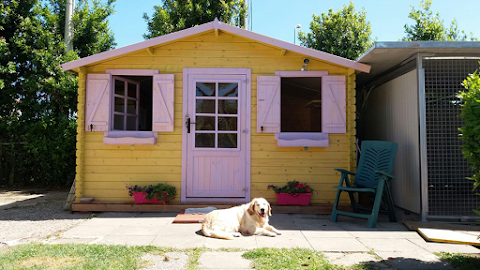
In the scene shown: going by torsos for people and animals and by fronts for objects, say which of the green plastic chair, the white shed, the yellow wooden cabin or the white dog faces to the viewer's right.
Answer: the white dog

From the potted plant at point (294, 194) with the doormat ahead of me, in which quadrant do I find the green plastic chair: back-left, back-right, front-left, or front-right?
back-left

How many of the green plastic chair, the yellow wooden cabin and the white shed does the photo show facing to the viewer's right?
0

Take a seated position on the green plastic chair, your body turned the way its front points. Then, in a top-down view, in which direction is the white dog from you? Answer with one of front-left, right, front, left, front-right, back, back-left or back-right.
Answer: front

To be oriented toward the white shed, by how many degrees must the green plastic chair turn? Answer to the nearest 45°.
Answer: approximately 135° to its left

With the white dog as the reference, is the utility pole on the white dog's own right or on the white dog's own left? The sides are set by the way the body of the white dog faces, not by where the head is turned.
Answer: on the white dog's own left

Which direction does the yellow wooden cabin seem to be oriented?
toward the camera

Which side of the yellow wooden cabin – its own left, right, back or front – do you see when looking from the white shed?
left

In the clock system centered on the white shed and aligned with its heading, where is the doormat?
The doormat is roughly at 2 o'clock from the white shed.

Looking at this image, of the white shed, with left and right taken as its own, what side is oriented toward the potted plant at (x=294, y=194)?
right

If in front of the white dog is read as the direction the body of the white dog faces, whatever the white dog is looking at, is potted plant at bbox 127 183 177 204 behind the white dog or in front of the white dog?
behind

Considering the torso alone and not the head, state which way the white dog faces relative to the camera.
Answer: to the viewer's right

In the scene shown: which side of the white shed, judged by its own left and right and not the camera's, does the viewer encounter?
front
